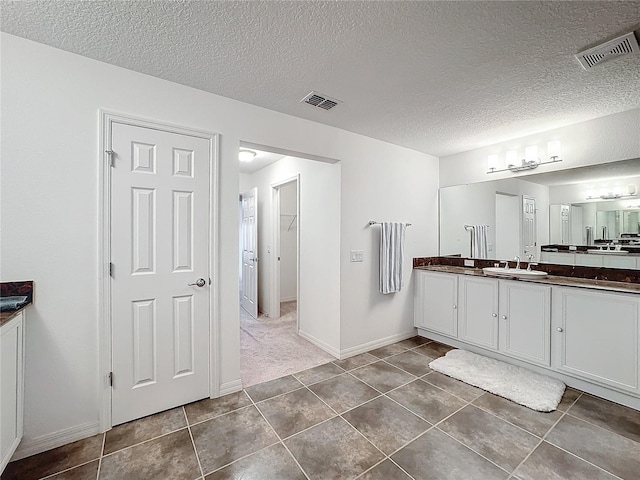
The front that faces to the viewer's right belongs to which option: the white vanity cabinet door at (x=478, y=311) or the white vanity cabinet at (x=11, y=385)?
the white vanity cabinet at (x=11, y=385)

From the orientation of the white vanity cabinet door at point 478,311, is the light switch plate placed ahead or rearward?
ahead

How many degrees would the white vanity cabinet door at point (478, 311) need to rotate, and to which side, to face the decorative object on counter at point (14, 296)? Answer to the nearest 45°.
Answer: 0° — it already faces it

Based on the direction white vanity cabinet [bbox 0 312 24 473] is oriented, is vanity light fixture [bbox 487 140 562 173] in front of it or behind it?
in front

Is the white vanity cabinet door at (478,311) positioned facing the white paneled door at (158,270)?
yes

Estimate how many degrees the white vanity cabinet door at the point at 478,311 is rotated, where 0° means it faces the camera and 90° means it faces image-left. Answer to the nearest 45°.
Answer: approximately 45°

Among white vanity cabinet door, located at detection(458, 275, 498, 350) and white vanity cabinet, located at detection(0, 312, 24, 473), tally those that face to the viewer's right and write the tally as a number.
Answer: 1

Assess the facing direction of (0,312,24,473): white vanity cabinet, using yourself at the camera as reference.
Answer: facing to the right of the viewer
